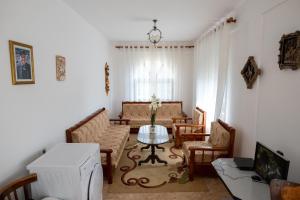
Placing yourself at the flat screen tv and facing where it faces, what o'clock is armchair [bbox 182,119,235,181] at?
The armchair is roughly at 3 o'clock from the flat screen tv.

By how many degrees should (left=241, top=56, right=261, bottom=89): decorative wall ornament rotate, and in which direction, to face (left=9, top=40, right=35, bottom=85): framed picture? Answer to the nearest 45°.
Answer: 0° — it already faces it

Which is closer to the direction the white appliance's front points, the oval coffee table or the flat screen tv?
the flat screen tv

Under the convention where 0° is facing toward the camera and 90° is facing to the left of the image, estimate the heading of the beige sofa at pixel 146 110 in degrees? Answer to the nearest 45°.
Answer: approximately 0°

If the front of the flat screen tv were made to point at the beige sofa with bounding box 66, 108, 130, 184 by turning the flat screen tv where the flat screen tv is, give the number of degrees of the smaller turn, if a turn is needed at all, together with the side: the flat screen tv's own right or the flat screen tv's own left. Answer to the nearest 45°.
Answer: approximately 45° to the flat screen tv's own right

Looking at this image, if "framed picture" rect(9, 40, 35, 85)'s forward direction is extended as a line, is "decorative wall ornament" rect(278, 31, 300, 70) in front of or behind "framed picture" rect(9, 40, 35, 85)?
in front

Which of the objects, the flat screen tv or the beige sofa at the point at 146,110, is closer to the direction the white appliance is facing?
the flat screen tv

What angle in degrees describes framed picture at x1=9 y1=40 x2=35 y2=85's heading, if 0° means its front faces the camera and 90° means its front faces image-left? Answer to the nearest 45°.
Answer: approximately 315°

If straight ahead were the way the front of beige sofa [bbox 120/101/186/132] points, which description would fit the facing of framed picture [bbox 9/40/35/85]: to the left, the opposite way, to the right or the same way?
to the left

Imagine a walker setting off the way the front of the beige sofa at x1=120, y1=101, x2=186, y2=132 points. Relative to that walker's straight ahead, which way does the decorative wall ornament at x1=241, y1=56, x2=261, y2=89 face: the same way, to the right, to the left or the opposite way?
to the right
